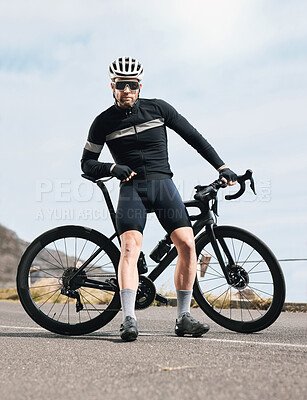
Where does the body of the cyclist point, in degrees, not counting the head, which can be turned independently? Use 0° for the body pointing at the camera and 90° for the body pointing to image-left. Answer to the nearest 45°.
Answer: approximately 0°
